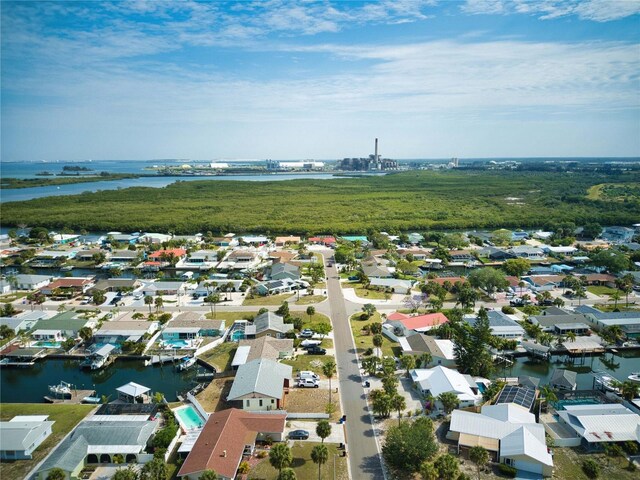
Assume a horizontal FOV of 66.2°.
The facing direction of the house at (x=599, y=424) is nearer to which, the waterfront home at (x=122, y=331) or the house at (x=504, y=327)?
the waterfront home

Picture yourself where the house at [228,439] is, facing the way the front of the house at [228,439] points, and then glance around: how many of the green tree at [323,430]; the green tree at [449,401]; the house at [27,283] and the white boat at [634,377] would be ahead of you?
3

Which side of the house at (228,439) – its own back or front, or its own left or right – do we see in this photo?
right

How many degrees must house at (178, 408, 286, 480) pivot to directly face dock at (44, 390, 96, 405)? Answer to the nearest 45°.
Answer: approximately 135° to its left

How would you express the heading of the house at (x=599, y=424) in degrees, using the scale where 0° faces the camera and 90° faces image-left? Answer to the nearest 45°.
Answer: approximately 0°

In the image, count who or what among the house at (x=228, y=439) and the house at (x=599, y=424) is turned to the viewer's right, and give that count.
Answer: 1

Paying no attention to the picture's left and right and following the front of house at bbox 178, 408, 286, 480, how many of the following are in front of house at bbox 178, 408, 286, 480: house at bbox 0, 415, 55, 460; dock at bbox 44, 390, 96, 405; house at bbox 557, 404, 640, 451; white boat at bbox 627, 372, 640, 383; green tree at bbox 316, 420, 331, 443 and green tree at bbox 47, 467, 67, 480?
3

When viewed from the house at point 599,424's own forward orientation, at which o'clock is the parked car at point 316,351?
The parked car is roughly at 3 o'clock from the house.

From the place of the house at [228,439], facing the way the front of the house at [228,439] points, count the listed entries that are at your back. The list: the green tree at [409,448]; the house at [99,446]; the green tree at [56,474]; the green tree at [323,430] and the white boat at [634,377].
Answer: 2

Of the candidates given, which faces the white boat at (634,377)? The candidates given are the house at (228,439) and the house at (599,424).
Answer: the house at (228,439)

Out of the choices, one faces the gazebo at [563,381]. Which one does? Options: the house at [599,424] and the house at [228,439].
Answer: the house at [228,439]
